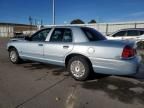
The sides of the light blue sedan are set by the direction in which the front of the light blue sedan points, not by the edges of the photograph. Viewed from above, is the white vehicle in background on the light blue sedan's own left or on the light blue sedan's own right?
on the light blue sedan's own right

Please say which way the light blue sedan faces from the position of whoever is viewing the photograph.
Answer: facing away from the viewer and to the left of the viewer

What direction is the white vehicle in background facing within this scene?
to the viewer's left

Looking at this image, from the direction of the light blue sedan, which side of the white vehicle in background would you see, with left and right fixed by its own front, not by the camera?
left
